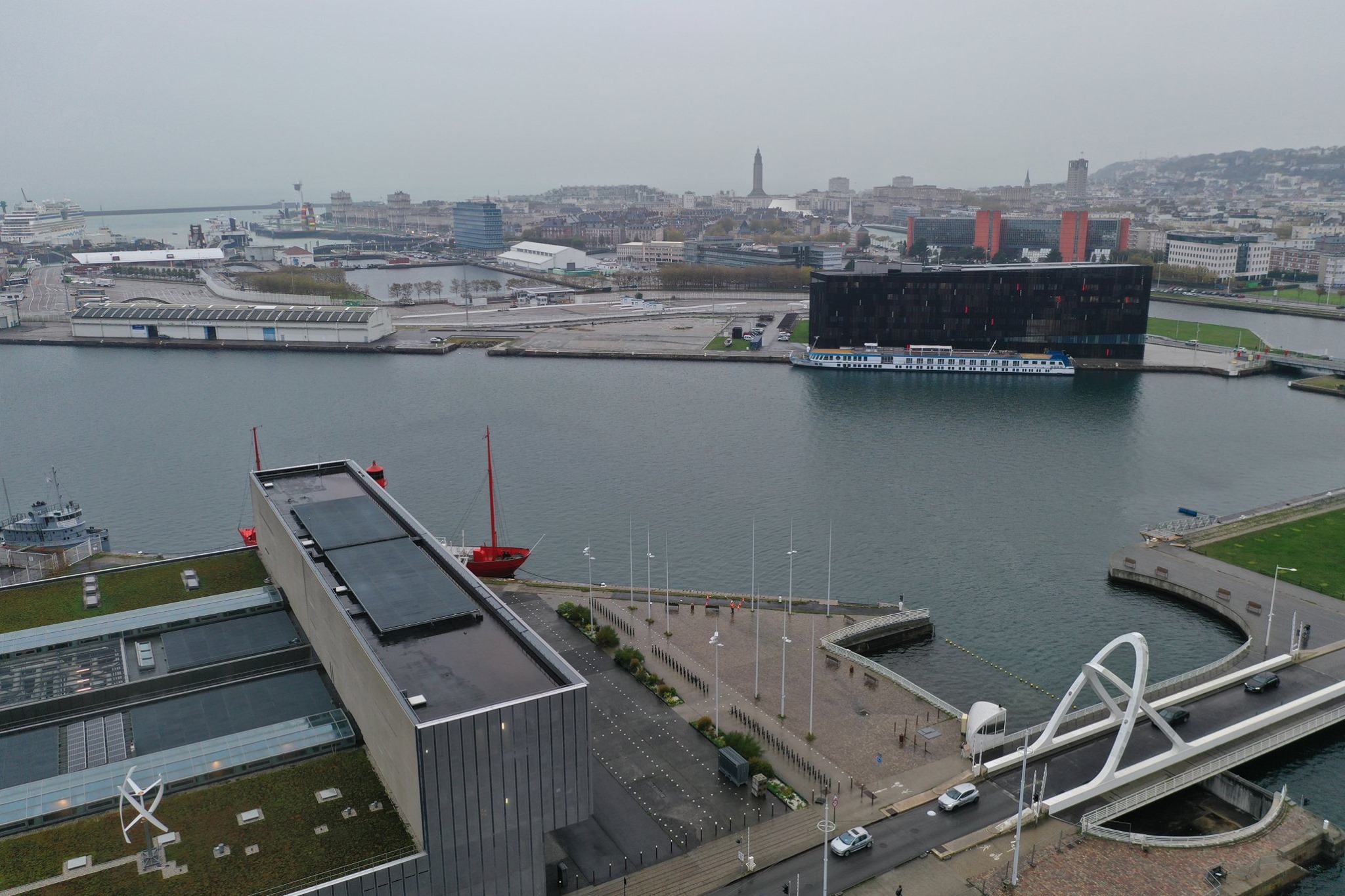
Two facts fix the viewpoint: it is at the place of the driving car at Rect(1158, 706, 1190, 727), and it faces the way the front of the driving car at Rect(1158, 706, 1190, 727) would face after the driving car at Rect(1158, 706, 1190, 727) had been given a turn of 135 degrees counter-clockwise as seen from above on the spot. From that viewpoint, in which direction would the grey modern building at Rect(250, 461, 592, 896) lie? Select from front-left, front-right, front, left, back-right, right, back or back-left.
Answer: back-right

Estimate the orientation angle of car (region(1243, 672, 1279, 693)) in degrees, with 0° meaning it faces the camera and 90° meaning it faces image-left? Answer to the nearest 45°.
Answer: approximately 45°

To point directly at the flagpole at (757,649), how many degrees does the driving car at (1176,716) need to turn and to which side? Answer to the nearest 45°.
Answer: approximately 45° to its right

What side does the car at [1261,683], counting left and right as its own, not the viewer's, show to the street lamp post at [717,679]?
front

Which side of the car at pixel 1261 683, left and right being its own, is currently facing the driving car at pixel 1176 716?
front

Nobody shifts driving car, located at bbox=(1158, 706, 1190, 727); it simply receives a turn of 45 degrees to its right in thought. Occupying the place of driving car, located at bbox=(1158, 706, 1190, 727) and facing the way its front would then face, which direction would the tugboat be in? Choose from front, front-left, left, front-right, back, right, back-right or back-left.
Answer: front

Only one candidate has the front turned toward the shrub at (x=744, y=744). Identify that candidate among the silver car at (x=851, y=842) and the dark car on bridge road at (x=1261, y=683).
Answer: the dark car on bridge road

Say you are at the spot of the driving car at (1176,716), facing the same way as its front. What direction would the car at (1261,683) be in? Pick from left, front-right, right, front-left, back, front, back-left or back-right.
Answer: back

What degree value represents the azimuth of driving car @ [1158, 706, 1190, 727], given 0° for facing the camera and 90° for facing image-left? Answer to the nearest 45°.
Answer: approximately 45°

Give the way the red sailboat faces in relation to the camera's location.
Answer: facing to the right of the viewer

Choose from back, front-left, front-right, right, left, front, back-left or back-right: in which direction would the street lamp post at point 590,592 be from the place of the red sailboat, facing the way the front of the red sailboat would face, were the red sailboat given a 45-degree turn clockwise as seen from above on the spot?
front

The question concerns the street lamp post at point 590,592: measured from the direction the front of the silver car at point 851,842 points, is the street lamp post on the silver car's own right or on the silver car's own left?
on the silver car's own right

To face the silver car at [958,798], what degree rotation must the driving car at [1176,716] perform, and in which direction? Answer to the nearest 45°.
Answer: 0° — it already faces it
